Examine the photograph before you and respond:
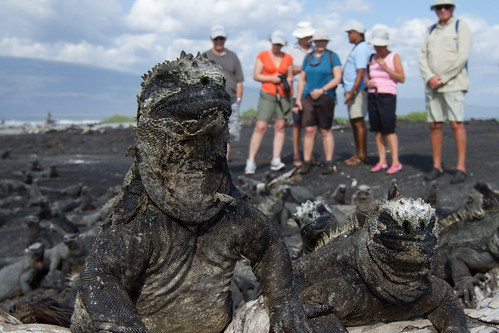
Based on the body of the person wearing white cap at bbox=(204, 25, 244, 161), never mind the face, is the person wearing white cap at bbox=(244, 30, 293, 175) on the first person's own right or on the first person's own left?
on the first person's own left

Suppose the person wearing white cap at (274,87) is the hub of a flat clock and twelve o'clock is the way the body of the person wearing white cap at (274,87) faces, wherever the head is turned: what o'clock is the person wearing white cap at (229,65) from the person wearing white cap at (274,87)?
the person wearing white cap at (229,65) is roughly at 2 o'clock from the person wearing white cap at (274,87).

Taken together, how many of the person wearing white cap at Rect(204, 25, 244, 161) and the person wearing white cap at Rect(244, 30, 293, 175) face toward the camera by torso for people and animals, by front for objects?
2

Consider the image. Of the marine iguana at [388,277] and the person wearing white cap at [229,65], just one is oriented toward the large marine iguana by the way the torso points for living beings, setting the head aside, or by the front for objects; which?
the person wearing white cap

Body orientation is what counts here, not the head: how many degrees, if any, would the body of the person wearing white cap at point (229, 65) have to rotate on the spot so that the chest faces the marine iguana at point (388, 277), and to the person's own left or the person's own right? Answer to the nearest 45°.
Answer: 0° — they already face it

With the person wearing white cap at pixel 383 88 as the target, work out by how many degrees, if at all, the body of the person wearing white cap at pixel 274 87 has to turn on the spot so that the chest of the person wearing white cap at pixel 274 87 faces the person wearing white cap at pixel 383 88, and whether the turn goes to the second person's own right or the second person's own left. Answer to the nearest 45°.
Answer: approximately 90° to the second person's own left

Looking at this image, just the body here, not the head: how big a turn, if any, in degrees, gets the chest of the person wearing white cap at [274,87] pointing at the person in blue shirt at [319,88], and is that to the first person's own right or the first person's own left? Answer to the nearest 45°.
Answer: approximately 90° to the first person's own left
